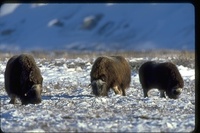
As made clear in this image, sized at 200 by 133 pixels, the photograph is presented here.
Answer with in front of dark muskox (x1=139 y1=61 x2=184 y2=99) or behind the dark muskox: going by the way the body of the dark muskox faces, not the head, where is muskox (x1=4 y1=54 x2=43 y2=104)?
behind

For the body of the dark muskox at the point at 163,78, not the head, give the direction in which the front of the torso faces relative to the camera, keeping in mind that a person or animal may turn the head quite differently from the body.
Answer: to the viewer's right

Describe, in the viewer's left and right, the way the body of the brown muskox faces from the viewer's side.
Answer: facing the viewer and to the left of the viewer

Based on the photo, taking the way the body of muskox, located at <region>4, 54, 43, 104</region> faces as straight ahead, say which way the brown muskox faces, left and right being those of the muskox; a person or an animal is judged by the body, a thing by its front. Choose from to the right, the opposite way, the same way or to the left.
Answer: to the right

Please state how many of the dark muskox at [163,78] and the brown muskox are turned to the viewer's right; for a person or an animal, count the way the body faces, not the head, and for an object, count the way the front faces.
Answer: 1

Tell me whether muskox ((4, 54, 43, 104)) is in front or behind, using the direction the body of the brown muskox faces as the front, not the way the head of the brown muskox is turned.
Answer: in front

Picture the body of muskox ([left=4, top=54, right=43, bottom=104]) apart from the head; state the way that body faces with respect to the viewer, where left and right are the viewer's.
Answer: facing the viewer and to the right of the viewer
